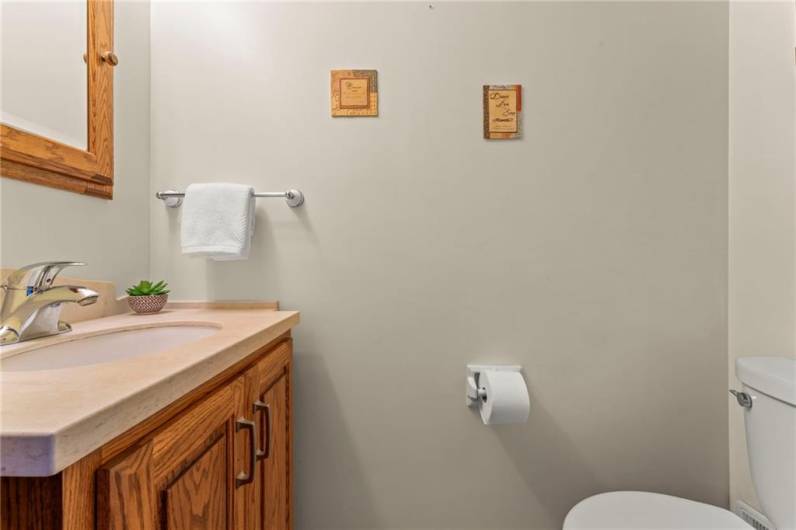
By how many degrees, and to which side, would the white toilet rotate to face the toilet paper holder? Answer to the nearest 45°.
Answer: approximately 45° to its right

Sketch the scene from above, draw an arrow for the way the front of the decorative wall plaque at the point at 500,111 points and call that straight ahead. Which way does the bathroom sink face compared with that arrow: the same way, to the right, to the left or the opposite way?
to the left

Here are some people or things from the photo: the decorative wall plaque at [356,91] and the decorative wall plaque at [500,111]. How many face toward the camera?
2

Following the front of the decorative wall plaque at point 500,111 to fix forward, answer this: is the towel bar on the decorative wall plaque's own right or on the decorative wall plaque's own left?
on the decorative wall plaque's own right

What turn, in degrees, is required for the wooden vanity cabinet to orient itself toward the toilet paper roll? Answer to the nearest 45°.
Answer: approximately 45° to its left

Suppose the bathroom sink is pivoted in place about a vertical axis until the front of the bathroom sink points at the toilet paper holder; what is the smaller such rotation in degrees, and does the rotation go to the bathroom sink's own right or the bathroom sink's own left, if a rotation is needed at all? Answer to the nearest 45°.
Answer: approximately 45° to the bathroom sink's own left
